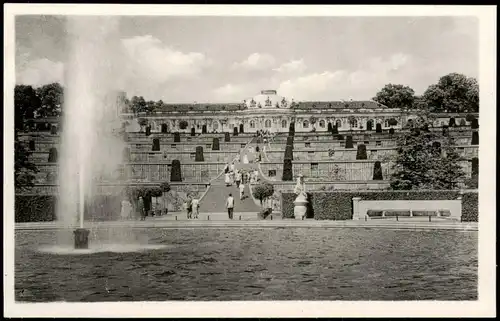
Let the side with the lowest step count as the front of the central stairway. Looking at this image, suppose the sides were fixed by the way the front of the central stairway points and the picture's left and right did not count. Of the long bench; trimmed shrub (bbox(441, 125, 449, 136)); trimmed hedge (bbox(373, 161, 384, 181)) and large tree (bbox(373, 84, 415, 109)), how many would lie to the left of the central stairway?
4

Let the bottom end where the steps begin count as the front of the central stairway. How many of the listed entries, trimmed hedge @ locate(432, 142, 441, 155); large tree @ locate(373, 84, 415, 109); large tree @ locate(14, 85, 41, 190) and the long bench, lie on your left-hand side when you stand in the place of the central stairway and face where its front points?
3

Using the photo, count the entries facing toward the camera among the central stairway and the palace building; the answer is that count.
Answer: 2

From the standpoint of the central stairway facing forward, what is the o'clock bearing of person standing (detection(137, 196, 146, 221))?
The person standing is roughly at 2 o'clock from the central stairway.

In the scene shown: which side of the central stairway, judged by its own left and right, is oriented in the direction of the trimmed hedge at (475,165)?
left

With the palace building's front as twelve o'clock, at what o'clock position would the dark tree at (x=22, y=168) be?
The dark tree is roughly at 2 o'clock from the palace building.

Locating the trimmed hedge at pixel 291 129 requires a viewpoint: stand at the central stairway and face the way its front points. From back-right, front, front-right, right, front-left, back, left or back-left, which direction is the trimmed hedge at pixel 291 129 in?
back-left

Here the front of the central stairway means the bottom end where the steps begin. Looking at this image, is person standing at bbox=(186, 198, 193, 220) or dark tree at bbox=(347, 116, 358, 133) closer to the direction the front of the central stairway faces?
the person standing

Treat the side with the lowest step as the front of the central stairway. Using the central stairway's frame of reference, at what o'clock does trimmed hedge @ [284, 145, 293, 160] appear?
The trimmed hedge is roughly at 8 o'clock from the central stairway.

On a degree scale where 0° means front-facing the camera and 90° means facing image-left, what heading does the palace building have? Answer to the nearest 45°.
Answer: approximately 0°

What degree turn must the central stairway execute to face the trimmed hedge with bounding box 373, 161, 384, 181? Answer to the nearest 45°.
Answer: approximately 90° to its left
